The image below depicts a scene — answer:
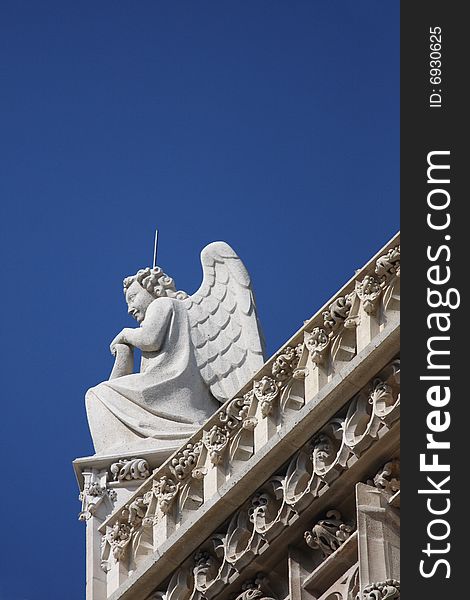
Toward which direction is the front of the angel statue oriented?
to the viewer's left
